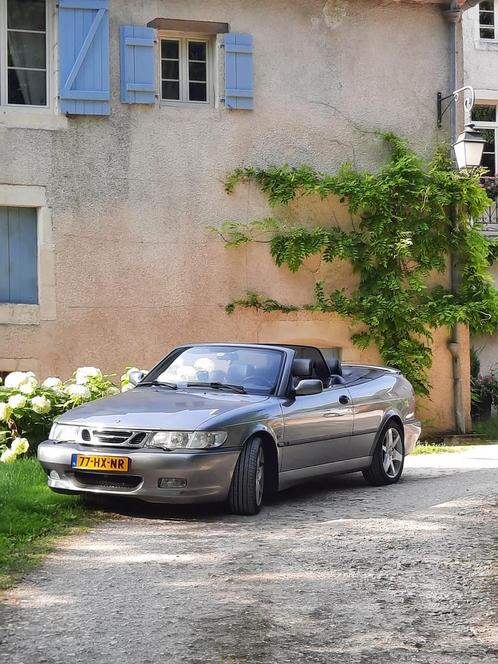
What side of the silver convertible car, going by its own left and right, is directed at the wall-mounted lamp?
back

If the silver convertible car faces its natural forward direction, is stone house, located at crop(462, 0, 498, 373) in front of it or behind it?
behind

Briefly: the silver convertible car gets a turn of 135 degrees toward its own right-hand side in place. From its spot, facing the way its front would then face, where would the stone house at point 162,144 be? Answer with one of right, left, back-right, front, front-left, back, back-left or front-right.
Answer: front

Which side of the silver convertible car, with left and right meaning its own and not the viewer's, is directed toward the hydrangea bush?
right

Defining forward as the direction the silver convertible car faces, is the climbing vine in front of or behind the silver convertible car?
behind

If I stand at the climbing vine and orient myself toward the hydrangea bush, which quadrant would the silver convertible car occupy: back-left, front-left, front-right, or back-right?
front-left
